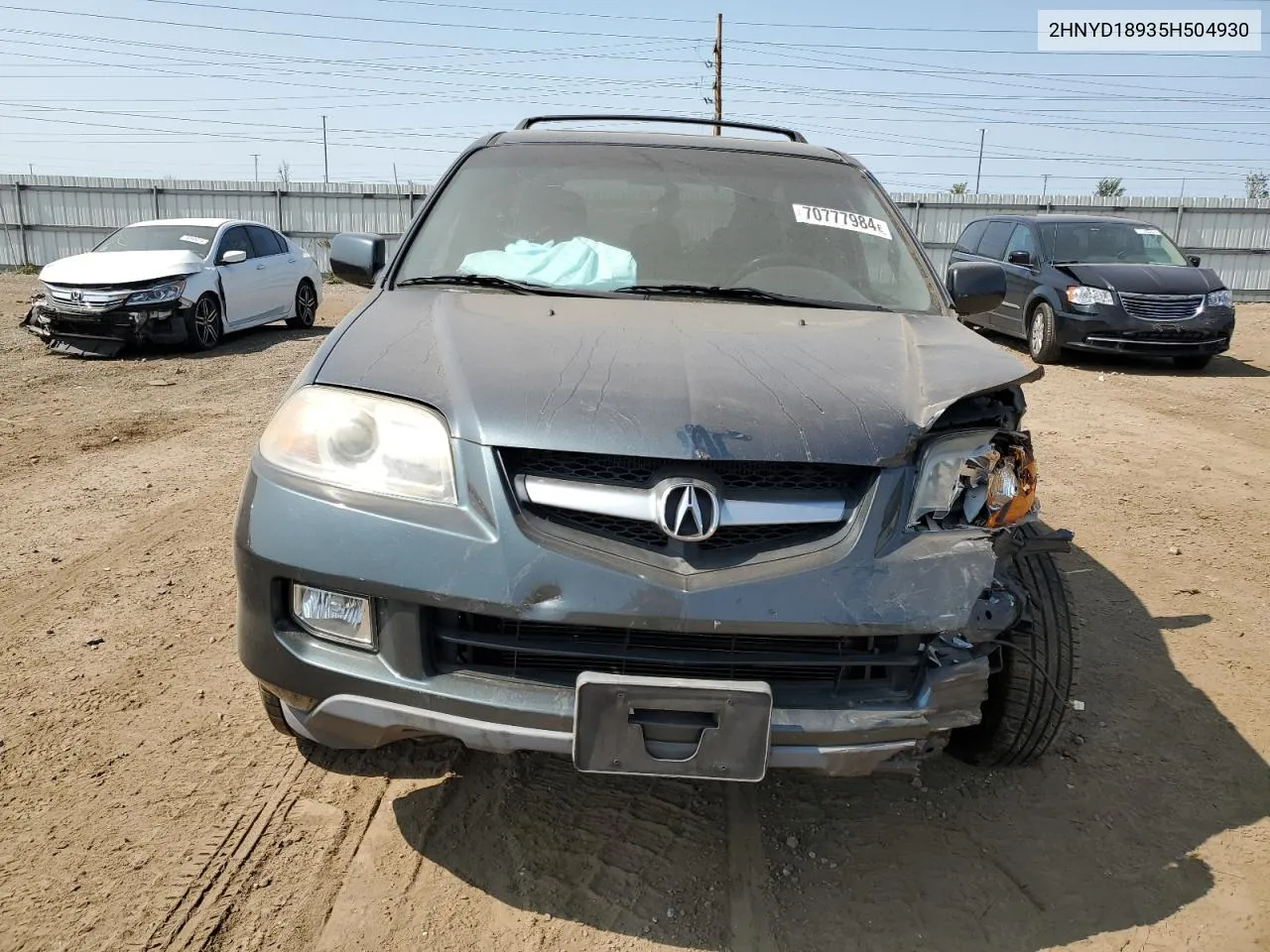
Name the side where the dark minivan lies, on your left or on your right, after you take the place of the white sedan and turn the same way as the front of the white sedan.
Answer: on your left

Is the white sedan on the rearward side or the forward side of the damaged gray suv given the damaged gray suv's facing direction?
on the rearward side

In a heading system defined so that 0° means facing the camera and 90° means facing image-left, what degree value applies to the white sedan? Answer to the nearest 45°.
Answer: approximately 45°

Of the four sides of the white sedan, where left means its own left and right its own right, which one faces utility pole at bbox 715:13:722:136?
back

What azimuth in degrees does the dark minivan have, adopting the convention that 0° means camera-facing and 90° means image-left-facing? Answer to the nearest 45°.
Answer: approximately 315°

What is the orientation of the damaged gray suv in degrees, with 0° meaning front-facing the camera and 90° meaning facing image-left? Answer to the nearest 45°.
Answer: approximately 0°

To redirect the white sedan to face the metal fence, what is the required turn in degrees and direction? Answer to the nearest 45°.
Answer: approximately 135° to its right
